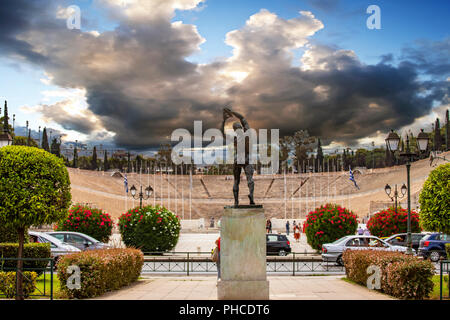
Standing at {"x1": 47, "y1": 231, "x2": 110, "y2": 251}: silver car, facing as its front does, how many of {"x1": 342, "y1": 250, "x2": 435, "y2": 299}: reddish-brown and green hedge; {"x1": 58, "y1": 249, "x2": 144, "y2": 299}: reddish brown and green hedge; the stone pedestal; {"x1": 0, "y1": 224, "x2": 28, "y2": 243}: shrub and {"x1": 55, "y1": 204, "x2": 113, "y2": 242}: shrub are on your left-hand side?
1

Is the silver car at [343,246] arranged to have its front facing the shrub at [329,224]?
no
